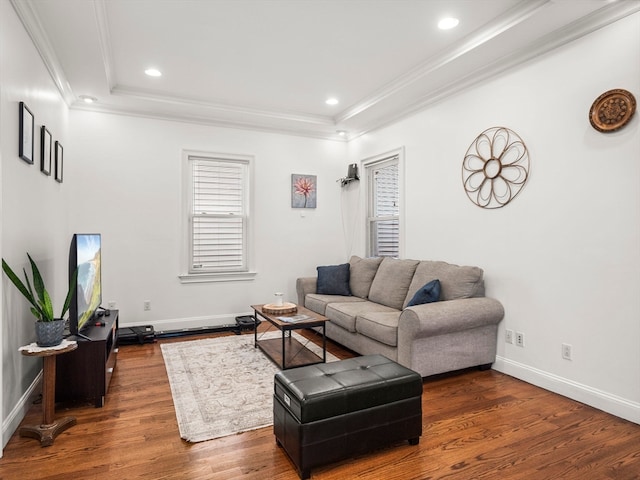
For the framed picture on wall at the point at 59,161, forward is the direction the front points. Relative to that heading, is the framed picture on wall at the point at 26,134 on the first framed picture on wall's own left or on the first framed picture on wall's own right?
on the first framed picture on wall's own right

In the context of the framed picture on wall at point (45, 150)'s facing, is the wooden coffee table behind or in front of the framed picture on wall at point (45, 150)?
in front

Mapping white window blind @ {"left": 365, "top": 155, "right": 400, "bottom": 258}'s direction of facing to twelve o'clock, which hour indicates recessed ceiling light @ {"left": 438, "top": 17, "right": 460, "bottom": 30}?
The recessed ceiling light is roughly at 10 o'clock from the white window blind.

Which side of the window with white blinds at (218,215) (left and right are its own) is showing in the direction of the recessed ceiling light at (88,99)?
right

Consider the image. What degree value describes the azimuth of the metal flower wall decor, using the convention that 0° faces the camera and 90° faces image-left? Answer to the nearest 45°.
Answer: approximately 45°

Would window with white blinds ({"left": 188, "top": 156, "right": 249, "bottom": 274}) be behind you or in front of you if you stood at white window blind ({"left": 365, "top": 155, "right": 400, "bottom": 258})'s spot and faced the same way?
in front

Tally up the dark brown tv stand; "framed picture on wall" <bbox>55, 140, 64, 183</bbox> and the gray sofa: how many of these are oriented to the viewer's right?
2

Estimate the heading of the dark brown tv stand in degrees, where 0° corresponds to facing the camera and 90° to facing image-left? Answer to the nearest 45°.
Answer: approximately 270°

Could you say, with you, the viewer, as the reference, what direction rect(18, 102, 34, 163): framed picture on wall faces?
facing to the right of the viewer

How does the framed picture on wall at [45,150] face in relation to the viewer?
to the viewer's right
